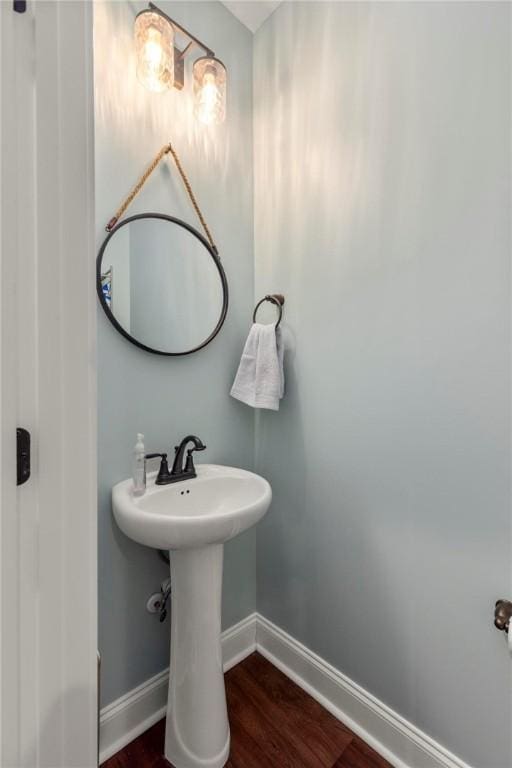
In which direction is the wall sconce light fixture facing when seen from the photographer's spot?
facing the viewer and to the right of the viewer

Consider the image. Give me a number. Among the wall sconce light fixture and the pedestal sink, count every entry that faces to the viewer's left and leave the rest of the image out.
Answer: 0

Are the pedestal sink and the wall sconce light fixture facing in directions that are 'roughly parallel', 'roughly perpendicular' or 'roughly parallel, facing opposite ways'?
roughly parallel
